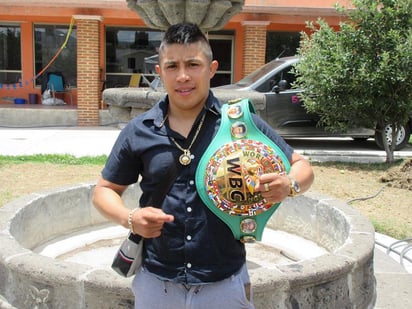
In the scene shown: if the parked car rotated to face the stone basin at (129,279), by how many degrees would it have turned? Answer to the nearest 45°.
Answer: approximately 90° to its left

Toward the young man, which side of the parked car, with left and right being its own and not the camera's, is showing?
left

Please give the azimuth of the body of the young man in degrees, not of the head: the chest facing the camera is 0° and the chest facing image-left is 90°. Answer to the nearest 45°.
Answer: approximately 0°

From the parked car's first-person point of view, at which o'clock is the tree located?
The tree is roughly at 8 o'clock from the parked car.

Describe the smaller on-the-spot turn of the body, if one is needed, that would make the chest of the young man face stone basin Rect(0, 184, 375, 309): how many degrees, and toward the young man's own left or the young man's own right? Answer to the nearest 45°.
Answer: approximately 180°

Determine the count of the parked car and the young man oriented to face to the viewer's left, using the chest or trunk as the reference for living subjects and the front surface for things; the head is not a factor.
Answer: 1

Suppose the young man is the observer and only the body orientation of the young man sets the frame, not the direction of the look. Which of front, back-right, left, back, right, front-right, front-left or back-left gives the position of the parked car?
back

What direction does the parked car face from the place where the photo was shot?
facing to the left of the viewer

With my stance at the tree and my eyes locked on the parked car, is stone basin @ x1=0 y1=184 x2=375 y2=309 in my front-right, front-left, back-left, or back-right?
back-left

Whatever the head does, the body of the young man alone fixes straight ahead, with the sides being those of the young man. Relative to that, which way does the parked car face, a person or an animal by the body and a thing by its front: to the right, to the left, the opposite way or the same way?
to the right
